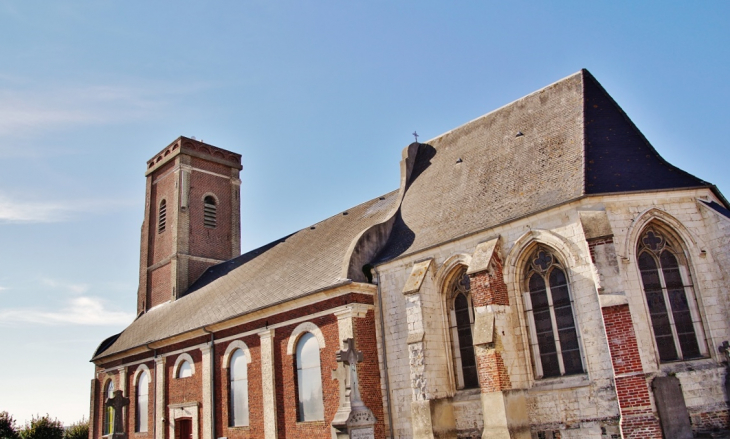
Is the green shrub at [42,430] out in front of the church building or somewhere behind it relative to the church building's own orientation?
in front

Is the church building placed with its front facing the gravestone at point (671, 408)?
no

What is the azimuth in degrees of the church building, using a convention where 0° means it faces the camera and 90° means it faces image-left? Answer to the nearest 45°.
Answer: approximately 135°

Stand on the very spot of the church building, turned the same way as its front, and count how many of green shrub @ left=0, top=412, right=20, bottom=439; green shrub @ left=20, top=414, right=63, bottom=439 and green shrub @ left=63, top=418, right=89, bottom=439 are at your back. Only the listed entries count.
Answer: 0

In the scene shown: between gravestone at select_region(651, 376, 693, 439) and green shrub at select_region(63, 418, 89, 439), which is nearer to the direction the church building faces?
the green shrub

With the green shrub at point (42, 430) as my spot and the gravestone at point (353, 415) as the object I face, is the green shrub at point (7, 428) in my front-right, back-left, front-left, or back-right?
back-right

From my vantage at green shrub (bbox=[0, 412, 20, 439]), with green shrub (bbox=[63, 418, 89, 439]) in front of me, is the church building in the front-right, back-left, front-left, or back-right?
front-right
